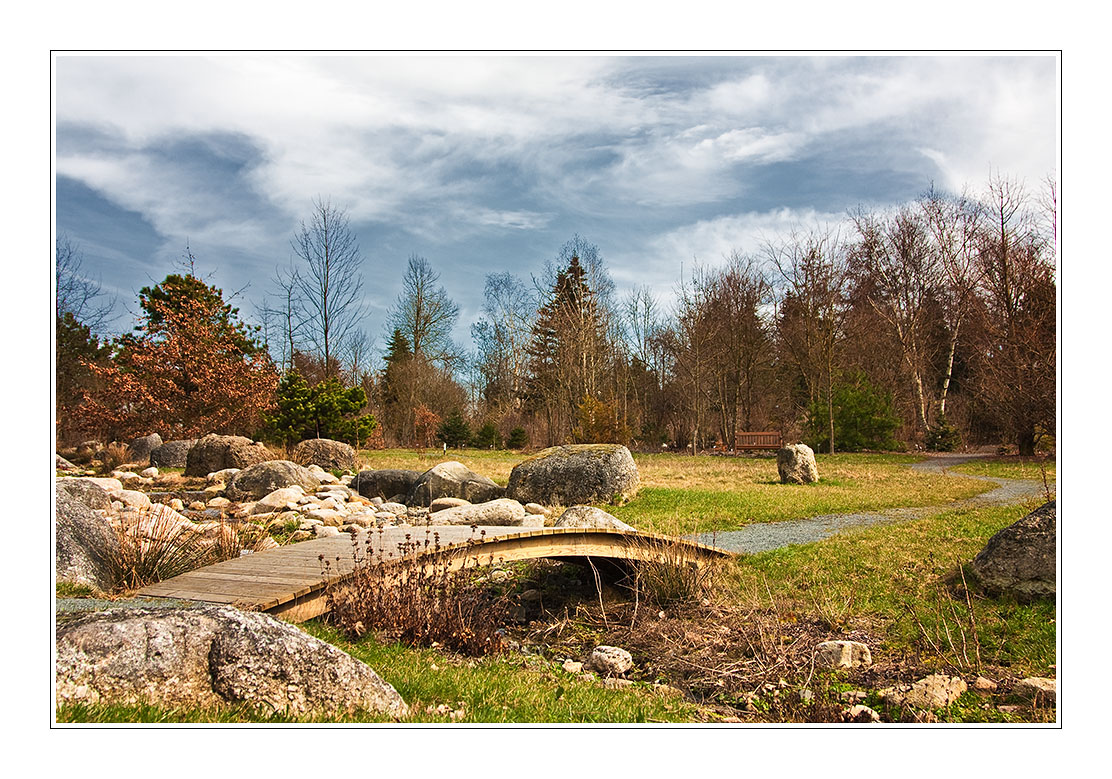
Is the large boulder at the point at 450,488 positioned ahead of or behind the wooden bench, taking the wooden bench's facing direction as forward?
ahead

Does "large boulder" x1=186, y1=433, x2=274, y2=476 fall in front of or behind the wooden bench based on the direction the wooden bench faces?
in front

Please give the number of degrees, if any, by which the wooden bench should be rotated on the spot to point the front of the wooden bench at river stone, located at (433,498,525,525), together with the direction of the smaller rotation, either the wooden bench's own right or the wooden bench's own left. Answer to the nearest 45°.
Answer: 0° — it already faces it

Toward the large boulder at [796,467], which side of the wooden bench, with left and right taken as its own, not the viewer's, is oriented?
front

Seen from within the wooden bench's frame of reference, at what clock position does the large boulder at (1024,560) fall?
The large boulder is roughly at 12 o'clock from the wooden bench.

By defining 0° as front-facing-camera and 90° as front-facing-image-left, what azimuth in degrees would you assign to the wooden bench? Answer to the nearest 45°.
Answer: approximately 0°

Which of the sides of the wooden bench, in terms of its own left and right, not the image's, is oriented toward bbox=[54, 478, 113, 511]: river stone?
front

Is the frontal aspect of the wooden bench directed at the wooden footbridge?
yes

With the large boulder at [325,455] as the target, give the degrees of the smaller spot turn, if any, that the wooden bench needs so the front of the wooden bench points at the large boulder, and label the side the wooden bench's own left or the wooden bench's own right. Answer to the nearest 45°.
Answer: approximately 45° to the wooden bench's own right

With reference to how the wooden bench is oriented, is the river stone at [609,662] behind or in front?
in front

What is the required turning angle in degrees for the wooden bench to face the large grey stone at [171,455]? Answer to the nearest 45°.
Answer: approximately 45° to its right
